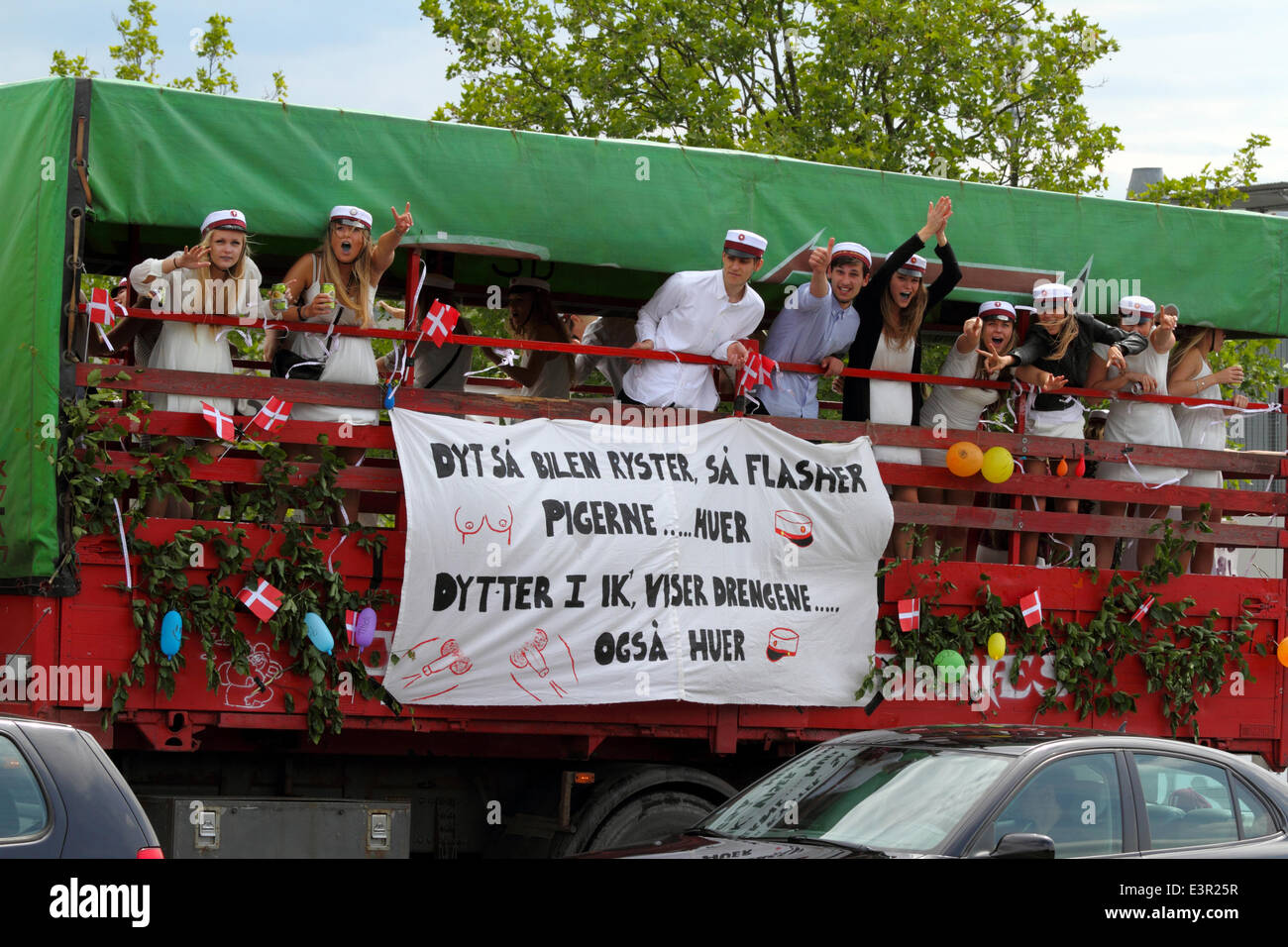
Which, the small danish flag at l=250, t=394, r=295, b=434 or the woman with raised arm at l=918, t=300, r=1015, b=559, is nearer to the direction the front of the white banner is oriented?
the small danish flag

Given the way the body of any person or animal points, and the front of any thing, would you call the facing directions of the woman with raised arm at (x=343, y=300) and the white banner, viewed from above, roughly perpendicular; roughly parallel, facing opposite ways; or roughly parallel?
roughly parallel

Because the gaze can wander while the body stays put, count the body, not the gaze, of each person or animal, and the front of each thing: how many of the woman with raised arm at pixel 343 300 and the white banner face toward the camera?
2

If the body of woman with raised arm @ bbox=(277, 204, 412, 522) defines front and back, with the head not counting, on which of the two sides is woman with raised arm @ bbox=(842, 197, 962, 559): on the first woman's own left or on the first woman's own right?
on the first woman's own left

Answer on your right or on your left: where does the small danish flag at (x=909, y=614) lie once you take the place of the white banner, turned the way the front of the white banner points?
on your left

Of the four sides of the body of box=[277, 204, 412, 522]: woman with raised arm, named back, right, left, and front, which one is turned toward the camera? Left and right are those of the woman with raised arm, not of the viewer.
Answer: front

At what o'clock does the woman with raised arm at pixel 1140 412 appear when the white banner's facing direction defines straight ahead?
The woman with raised arm is roughly at 8 o'clock from the white banner.

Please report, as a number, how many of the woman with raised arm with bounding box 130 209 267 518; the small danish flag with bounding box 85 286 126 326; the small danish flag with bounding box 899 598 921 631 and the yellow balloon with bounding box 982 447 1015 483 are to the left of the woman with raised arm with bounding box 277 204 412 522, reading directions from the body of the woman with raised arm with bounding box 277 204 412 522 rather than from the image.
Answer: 2

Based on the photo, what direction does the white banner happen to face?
toward the camera

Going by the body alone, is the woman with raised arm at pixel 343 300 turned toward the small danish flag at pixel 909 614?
no

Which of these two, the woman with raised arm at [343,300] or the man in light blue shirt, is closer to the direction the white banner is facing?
the woman with raised arm

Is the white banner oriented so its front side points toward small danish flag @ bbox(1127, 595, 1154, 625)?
no

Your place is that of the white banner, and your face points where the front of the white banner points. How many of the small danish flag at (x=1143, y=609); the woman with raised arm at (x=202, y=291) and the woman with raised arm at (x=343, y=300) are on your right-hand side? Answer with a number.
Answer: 2

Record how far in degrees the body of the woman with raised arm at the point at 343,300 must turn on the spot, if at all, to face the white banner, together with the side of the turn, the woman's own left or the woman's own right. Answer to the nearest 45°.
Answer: approximately 90° to the woman's own left

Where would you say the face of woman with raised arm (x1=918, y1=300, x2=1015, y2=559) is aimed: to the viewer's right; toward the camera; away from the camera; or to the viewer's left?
toward the camera

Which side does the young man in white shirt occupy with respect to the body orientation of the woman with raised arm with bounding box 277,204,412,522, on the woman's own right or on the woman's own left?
on the woman's own left
